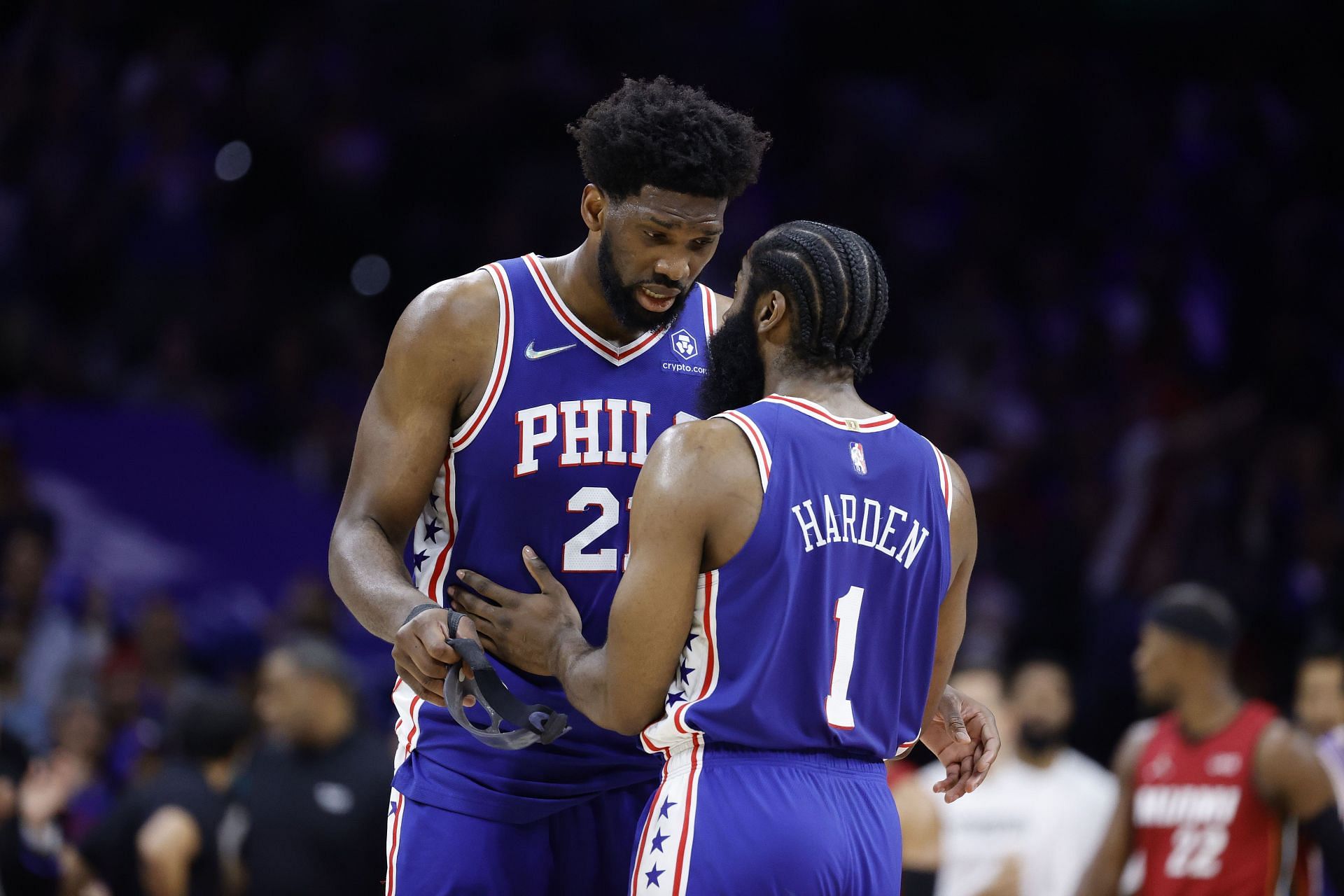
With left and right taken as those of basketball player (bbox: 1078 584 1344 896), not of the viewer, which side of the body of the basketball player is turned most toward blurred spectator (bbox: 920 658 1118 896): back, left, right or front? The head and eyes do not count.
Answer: right

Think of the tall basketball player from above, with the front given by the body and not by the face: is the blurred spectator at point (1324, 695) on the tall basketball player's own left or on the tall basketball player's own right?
on the tall basketball player's own left

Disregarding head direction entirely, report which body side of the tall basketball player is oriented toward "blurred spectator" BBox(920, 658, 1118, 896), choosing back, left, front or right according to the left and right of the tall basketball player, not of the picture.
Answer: left

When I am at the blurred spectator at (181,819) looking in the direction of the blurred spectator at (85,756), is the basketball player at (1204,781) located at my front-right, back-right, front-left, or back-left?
back-right

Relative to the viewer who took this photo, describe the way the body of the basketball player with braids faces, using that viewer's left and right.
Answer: facing away from the viewer and to the left of the viewer

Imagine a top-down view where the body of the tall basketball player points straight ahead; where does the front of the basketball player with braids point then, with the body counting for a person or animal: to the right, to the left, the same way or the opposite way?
the opposite way

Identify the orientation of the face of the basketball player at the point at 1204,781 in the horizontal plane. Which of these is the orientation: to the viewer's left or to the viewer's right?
to the viewer's left
